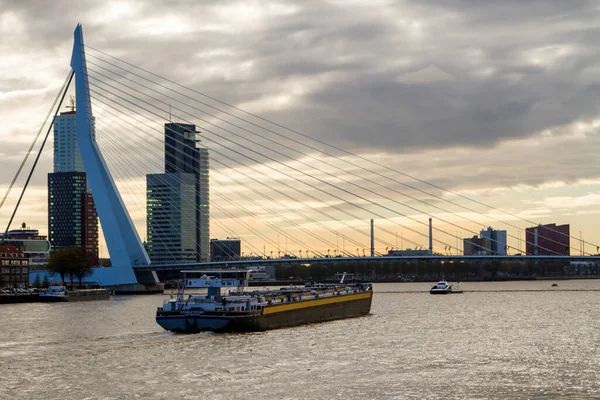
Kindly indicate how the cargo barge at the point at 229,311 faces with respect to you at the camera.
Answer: facing away from the viewer and to the right of the viewer
